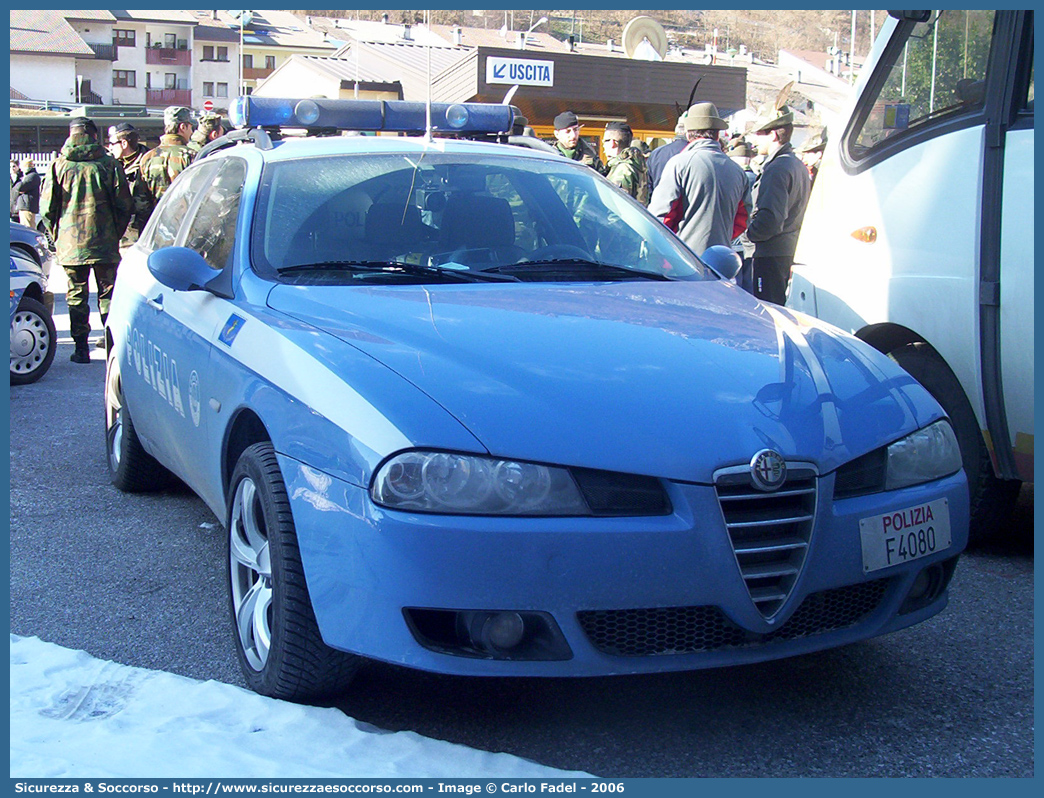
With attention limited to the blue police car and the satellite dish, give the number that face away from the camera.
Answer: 0

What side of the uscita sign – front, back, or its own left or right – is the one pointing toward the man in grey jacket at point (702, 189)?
front

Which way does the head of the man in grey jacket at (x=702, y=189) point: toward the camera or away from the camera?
away from the camera

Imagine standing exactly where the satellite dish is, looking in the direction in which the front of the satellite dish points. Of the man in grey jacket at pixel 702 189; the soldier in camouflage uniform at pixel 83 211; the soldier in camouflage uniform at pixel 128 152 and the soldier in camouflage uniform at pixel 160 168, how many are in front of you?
4

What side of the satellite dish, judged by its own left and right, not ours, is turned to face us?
front

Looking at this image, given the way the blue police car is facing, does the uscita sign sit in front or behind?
behind
